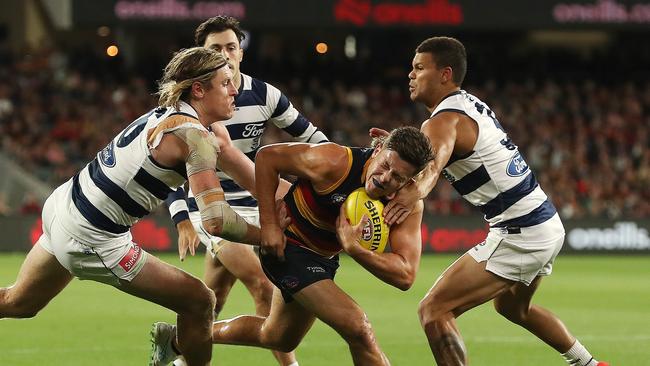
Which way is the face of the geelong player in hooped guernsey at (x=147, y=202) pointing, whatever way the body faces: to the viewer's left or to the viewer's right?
to the viewer's right

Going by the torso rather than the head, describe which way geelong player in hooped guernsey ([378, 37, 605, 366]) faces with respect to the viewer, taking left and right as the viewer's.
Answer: facing to the left of the viewer

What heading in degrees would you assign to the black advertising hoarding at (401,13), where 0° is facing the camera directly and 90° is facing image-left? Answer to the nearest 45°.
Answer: approximately 0°

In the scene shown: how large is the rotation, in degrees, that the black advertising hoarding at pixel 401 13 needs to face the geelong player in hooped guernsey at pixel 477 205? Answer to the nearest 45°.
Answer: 0° — it already faces them

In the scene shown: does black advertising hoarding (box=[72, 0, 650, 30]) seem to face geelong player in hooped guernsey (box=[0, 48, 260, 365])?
yes

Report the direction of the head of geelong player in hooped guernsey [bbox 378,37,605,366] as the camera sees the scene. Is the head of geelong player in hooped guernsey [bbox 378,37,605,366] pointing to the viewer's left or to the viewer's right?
to the viewer's left
